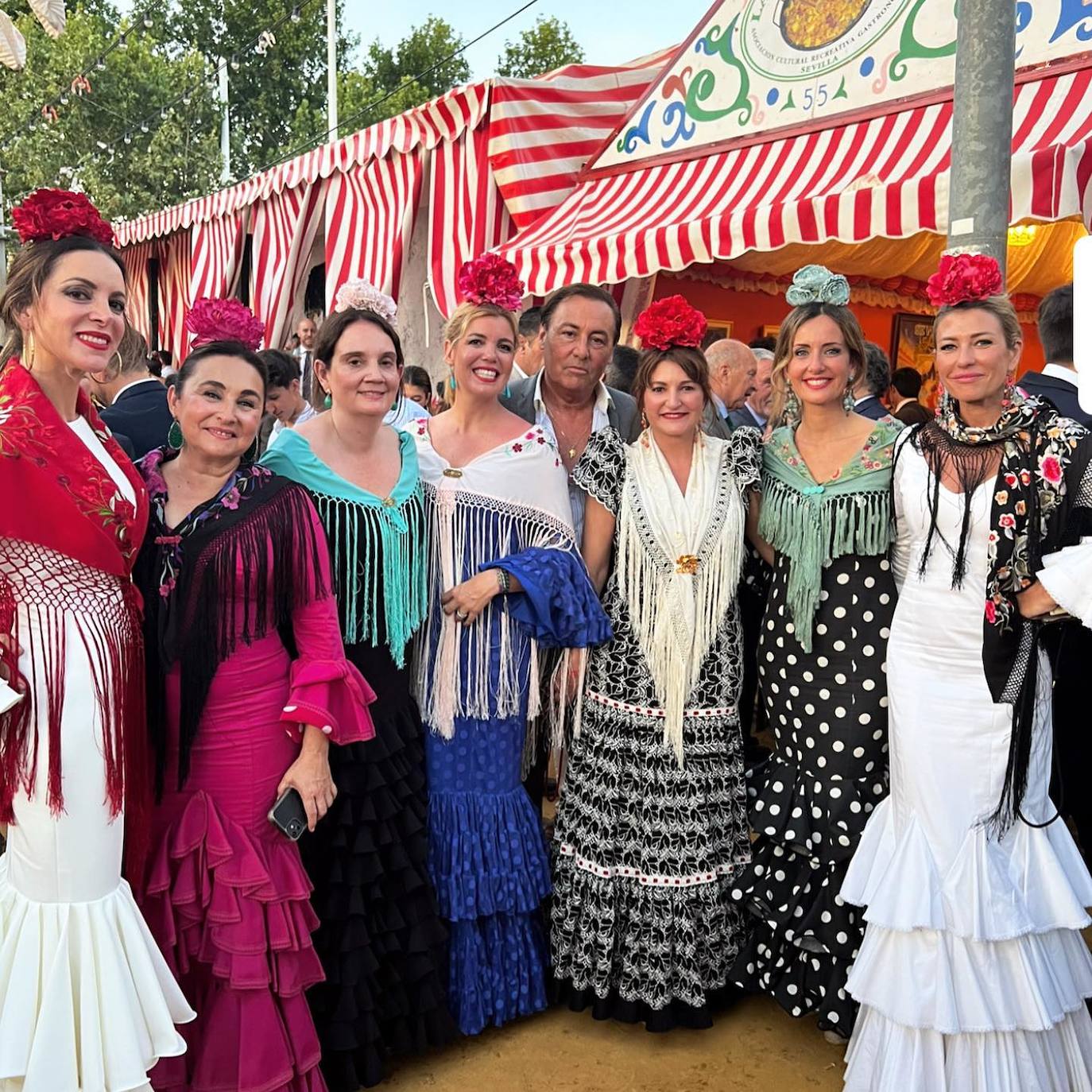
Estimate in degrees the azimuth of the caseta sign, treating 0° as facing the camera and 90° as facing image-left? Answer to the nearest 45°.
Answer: approximately 45°

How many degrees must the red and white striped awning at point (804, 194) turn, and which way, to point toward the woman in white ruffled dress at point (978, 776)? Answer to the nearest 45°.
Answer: approximately 45° to its left

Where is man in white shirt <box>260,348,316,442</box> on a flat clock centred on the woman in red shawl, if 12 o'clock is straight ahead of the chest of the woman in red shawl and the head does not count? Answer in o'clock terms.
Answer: The man in white shirt is roughly at 8 o'clock from the woman in red shawl.

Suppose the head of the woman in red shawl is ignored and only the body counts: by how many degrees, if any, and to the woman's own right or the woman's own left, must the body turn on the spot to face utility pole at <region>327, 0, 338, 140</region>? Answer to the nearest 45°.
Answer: approximately 135° to the woman's own left

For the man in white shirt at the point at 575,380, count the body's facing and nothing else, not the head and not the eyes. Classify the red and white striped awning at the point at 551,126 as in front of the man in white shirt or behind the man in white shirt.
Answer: behind

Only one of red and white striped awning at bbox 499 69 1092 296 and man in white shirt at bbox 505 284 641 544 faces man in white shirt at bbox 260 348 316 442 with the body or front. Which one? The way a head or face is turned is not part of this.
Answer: the red and white striped awning

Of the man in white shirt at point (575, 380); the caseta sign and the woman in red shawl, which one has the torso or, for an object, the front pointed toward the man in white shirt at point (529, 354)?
the caseta sign

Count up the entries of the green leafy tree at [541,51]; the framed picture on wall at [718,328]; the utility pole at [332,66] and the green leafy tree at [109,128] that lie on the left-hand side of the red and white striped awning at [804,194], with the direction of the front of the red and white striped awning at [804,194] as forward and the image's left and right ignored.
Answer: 0

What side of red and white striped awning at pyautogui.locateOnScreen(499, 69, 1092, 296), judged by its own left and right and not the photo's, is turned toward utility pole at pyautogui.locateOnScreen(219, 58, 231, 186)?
right

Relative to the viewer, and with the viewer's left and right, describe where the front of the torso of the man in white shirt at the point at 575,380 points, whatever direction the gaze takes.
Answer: facing the viewer

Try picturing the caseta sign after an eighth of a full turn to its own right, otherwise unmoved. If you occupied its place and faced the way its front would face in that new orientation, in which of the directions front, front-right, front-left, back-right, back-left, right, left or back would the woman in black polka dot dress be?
left

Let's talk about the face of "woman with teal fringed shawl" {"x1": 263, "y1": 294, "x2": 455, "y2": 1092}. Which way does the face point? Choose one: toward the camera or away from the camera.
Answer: toward the camera

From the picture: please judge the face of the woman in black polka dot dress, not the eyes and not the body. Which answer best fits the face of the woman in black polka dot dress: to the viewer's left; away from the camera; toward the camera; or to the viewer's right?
toward the camera

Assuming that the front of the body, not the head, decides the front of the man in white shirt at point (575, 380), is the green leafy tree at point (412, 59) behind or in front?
behind

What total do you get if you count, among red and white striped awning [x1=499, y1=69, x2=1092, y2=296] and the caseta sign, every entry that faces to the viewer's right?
0

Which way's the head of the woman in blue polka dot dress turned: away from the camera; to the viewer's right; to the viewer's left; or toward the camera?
toward the camera

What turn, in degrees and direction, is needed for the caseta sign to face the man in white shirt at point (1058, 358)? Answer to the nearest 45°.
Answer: approximately 45° to its left

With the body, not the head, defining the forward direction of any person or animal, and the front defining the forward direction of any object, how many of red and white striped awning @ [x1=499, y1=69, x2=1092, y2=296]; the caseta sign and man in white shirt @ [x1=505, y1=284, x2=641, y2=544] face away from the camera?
0

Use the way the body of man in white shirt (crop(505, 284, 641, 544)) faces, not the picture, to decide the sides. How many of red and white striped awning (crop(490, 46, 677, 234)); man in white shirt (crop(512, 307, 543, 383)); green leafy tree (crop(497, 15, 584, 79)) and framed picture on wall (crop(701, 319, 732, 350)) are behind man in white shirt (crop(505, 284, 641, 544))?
4

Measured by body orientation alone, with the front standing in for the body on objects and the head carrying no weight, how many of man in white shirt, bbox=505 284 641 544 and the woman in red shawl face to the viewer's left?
0

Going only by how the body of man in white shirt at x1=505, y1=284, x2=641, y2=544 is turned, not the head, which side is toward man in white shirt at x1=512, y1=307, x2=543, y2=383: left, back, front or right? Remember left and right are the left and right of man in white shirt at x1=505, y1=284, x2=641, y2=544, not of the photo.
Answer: back
